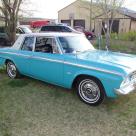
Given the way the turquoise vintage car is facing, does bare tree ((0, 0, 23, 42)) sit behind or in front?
behind

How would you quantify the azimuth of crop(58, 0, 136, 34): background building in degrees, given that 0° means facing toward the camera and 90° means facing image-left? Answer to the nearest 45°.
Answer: approximately 0°

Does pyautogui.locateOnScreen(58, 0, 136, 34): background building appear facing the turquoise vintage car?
yes

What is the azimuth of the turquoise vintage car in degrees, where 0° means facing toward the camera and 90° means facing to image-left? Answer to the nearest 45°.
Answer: approximately 315°
